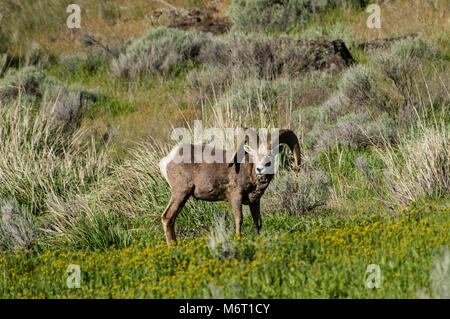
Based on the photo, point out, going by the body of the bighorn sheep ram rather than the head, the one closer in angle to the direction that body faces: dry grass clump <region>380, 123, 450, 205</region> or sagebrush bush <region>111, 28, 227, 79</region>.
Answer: the dry grass clump

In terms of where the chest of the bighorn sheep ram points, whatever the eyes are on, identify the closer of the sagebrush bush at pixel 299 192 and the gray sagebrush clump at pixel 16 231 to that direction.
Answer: the sagebrush bush

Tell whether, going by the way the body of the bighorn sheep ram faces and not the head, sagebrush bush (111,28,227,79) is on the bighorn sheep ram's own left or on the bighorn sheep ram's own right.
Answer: on the bighorn sheep ram's own left

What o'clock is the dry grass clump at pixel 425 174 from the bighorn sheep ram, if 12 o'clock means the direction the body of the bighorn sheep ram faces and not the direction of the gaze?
The dry grass clump is roughly at 11 o'clock from the bighorn sheep ram.

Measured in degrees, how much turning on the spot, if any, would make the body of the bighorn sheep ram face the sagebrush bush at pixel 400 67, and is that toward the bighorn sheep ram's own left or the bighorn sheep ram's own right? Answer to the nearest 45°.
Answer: approximately 45° to the bighorn sheep ram's own left

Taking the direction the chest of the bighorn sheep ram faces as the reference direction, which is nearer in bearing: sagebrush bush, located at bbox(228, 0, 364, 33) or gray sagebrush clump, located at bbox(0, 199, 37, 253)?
the sagebrush bush

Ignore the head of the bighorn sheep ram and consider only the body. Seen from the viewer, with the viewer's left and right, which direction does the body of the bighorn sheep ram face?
facing to the right of the viewer

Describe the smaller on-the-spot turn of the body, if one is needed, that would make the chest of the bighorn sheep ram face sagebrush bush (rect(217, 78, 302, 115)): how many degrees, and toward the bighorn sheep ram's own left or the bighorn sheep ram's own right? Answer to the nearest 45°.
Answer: approximately 90° to the bighorn sheep ram's own left

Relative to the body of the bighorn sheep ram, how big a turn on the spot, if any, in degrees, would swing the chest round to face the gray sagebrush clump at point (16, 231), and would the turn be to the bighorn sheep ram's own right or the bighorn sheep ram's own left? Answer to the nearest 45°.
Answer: approximately 135° to the bighorn sheep ram's own left

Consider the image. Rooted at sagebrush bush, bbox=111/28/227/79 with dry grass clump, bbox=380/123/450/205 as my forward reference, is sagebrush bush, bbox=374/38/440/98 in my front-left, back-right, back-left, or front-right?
front-left

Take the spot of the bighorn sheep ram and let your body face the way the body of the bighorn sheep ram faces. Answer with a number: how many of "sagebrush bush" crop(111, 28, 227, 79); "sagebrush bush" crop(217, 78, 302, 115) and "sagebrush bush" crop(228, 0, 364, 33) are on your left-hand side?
3
